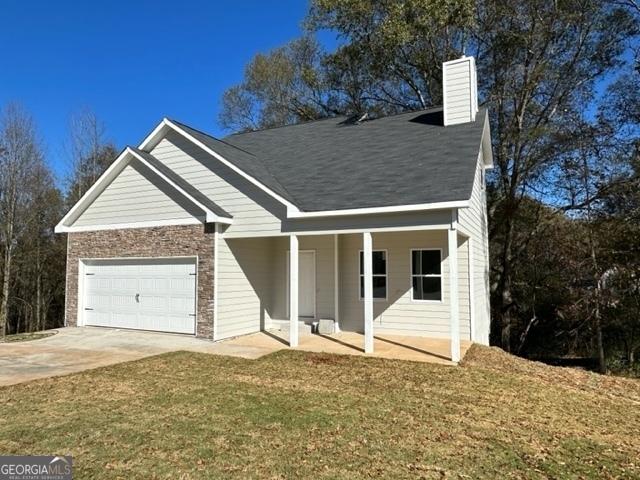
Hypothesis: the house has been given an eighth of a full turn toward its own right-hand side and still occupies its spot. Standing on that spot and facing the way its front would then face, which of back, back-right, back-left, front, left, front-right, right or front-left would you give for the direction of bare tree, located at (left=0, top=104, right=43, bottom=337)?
front-right

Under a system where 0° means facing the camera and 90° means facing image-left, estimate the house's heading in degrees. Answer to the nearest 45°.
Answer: approximately 45°
